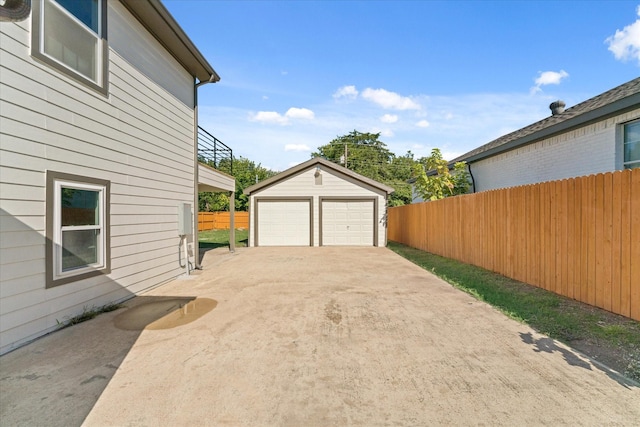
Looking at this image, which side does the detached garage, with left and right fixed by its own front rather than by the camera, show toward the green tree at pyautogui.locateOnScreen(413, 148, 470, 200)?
left

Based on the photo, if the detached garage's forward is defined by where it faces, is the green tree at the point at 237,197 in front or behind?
behind

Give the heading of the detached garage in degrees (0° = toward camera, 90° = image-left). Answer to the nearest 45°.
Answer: approximately 0°

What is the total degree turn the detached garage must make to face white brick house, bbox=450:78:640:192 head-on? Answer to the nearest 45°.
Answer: approximately 45° to its left

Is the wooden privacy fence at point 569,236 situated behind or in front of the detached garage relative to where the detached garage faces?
in front

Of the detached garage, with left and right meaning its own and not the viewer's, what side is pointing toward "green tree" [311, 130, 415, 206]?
back

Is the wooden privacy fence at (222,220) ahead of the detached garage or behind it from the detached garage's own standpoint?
behind

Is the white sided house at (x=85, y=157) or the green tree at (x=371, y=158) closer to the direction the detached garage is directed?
the white sided house

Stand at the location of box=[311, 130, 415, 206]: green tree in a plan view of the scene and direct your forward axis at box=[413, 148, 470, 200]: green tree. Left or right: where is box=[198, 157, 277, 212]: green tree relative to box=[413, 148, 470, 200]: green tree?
right

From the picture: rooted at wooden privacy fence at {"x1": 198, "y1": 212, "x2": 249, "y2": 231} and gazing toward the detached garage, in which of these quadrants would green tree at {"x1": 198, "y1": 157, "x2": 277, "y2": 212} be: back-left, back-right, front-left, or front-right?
back-left
